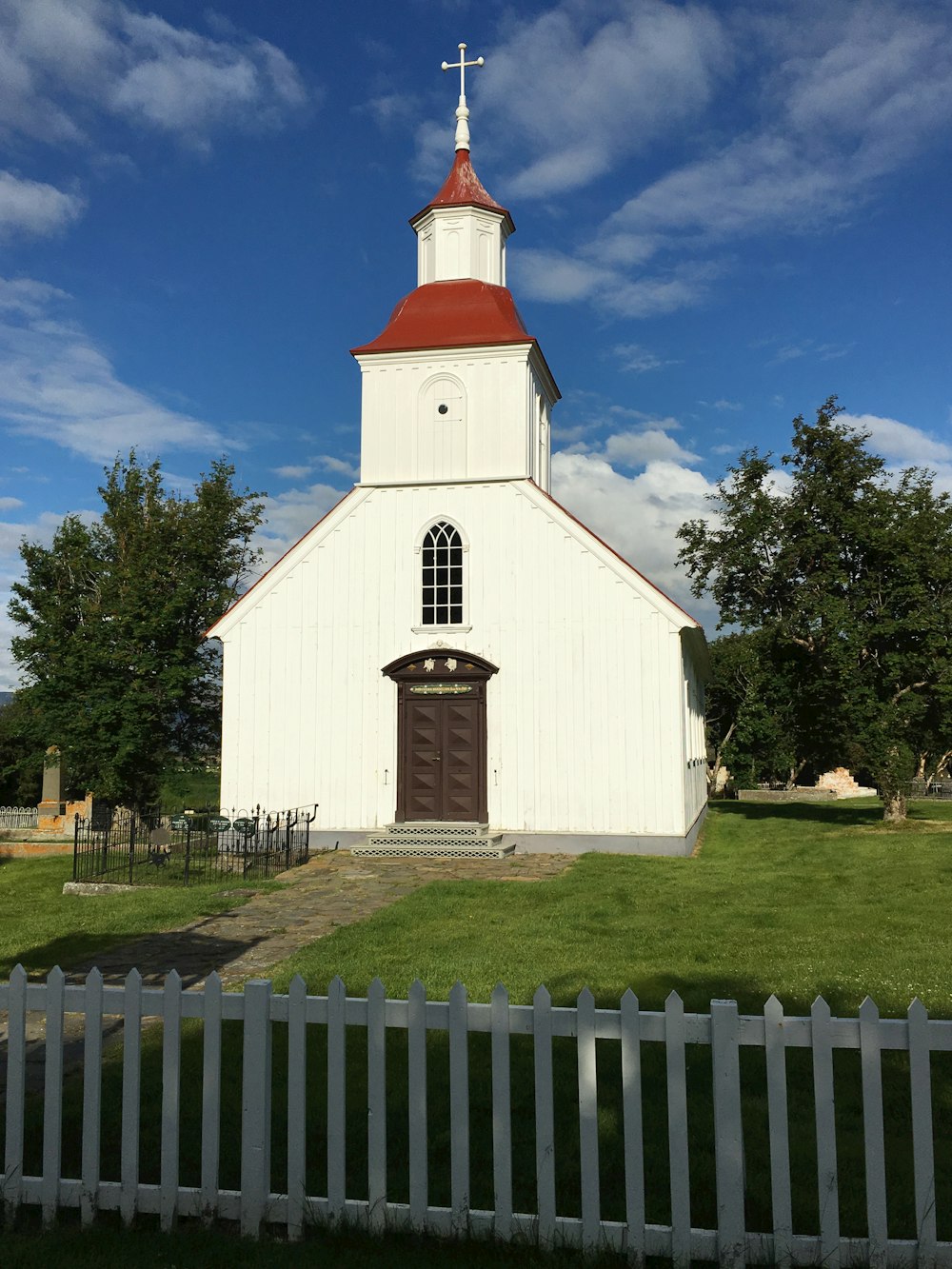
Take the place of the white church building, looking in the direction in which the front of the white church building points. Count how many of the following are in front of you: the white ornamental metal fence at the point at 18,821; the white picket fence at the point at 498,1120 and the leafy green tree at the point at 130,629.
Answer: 1

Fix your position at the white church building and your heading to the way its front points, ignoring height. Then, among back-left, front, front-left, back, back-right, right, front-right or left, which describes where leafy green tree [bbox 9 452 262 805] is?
back-right

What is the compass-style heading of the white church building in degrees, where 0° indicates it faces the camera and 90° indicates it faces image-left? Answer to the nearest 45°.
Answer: approximately 0°

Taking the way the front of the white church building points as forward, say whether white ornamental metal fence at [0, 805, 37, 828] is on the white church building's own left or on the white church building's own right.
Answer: on the white church building's own right

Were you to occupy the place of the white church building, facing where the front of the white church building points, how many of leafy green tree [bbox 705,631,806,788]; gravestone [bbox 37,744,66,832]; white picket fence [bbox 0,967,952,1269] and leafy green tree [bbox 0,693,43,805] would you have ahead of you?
1

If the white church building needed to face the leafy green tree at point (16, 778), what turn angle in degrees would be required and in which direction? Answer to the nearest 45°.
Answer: approximately 135° to its right

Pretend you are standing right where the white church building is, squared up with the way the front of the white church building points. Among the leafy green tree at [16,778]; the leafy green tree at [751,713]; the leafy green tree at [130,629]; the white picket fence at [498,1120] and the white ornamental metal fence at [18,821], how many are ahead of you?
1

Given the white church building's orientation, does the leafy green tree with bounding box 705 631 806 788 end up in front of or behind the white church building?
behind

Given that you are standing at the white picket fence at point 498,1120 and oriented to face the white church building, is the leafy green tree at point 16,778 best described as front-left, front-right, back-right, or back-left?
front-left

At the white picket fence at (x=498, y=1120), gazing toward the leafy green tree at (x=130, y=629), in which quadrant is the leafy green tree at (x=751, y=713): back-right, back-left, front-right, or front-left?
front-right

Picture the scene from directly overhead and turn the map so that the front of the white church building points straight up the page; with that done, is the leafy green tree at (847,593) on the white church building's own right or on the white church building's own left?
on the white church building's own left

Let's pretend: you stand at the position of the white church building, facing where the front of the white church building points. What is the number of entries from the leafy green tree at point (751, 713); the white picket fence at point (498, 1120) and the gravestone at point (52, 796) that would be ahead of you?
1

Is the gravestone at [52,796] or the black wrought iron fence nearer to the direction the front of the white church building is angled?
the black wrought iron fence

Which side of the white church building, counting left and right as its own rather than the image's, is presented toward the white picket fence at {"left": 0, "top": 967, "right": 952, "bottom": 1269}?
front
